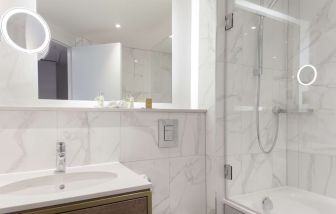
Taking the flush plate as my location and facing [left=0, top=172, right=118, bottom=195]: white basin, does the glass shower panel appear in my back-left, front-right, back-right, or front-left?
back-left

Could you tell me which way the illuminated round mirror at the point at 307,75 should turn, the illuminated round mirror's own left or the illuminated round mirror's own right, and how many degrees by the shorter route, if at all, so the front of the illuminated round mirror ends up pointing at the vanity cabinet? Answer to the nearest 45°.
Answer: approximately 45° to the illuminated round mirror's own right

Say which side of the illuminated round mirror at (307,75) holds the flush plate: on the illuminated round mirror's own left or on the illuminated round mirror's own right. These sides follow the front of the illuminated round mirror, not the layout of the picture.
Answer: on the illuminated round mirror's own right

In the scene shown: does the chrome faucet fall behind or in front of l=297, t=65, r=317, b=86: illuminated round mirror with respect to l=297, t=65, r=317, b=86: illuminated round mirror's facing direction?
in front

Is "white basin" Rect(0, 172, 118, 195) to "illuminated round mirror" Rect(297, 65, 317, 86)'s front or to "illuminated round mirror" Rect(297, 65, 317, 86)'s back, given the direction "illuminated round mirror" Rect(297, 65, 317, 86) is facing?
to the front

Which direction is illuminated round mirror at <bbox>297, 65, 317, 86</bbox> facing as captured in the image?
toward the camera

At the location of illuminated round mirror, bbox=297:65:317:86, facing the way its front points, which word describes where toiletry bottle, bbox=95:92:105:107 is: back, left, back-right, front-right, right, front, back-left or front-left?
front-right

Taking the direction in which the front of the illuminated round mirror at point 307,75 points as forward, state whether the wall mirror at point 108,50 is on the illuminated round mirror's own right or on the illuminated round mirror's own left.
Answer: on the illuminated round mirror's own right
